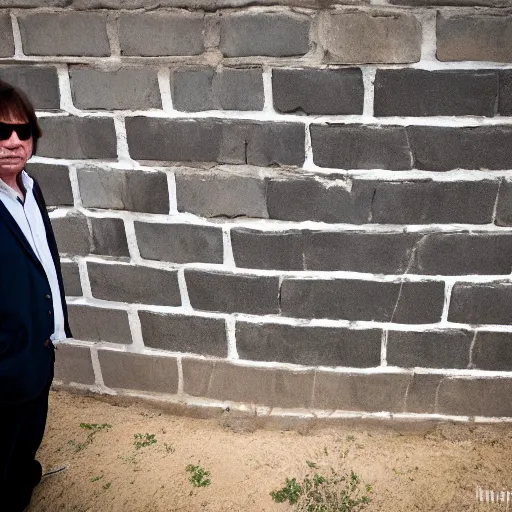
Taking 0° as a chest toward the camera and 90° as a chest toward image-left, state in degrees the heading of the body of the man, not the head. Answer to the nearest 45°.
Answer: approximately 315°
